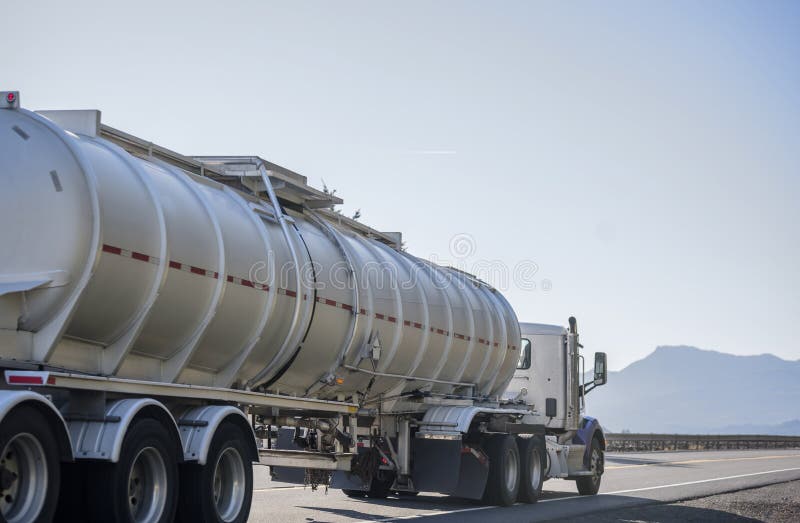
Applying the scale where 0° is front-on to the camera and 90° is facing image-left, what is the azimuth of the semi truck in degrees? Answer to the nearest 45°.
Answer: approximately 225°
